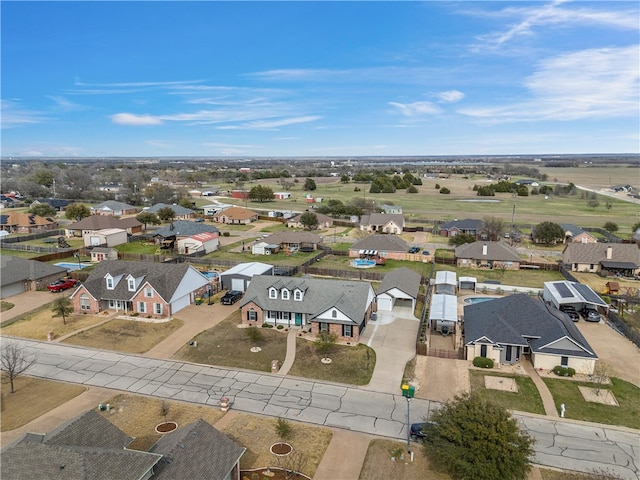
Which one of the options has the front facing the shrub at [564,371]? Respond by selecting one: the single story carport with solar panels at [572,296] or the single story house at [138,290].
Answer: the single story carport with solar panels at [572,296]

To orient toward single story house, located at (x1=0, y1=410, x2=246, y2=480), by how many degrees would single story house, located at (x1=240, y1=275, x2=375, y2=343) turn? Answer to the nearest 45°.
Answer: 0° — it already faces it

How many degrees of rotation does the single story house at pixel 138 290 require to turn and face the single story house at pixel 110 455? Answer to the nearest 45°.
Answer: approximately 45° to its left

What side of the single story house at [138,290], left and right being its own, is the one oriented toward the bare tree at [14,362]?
front

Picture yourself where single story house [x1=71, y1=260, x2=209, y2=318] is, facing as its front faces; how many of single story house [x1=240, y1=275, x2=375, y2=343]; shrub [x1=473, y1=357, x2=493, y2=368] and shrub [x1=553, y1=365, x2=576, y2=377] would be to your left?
3

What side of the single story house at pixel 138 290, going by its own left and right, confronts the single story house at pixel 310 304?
left

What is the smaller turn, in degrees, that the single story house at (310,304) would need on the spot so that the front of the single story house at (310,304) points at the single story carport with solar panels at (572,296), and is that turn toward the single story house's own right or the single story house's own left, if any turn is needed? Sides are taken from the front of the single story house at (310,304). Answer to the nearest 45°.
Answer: approximately 90° to the single story house's own left

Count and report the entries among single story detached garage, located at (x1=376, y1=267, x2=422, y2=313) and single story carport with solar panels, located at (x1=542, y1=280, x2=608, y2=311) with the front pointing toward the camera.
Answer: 2

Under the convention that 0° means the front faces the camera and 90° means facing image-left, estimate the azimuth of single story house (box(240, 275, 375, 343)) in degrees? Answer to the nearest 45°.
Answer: approximately 0°

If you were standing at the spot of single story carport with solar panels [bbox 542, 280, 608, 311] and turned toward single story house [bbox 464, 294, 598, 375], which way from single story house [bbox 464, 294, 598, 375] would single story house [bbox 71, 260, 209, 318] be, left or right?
right

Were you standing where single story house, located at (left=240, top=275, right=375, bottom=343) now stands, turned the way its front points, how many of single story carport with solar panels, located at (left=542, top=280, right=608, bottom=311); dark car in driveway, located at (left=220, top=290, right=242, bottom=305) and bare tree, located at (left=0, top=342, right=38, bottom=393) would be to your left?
1

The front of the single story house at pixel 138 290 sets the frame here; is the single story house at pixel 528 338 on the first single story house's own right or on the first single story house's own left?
on the first single story house's own left
